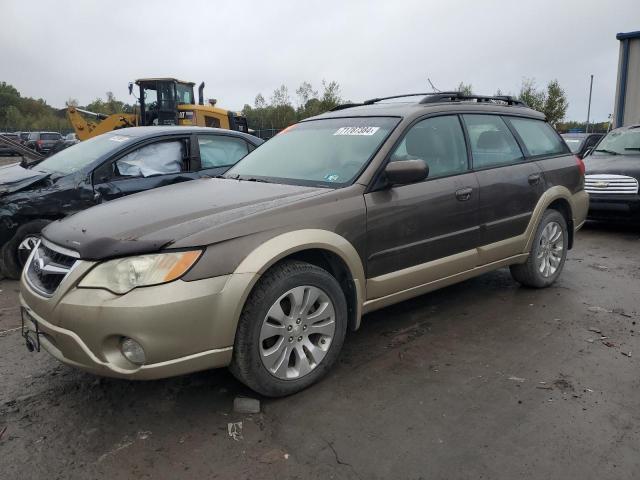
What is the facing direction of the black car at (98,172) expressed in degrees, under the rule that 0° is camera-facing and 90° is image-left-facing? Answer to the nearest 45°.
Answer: approximately 45°

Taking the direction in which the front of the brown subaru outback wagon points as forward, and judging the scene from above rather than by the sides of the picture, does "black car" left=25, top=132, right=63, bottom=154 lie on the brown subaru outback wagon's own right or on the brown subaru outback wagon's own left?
on the brown subaru outback wagon's own right

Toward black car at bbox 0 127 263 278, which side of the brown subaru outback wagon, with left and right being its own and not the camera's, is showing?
right

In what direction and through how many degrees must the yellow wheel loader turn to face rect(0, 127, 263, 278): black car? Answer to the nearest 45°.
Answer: approximately 90° to its left

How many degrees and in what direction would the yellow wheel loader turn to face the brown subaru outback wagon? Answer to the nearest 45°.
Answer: approximately 90° to its left

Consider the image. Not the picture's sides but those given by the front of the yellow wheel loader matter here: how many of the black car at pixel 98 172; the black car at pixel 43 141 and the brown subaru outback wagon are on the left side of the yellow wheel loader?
2

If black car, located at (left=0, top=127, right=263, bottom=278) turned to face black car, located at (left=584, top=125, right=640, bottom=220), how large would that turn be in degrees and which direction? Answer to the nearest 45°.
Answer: approximately 135° to its left

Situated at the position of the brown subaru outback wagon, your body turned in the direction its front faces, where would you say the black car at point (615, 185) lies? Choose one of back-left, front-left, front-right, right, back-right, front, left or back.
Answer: back

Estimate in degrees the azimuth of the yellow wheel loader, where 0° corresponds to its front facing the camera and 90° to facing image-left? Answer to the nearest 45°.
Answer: approximately 90°

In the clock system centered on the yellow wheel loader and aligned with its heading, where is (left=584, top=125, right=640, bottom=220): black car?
The black car is roughly at 8 o'clock from the yellow wheel loader.
